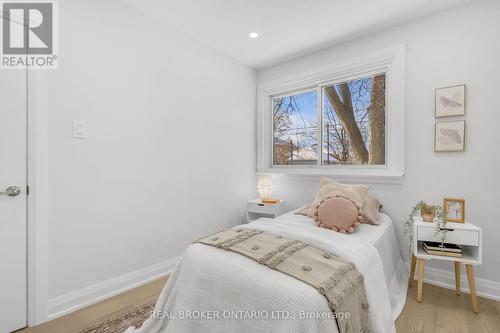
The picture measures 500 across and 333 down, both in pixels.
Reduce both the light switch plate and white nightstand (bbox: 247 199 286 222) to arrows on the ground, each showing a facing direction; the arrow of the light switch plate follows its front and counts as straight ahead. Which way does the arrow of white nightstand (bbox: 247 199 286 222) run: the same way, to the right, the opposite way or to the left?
to the right

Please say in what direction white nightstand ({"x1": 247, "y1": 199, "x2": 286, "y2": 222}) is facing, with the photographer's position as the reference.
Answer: facing the viewer and to the left of the viewer

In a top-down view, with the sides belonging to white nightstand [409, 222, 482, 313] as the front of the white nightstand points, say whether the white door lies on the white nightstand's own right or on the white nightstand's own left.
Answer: on the white nightstand's own right

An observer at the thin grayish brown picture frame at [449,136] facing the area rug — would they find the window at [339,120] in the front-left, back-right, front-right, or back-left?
front-right

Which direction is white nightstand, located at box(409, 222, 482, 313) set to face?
toward the camera

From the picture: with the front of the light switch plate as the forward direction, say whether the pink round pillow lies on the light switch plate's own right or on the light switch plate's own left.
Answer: on the light switch plate's own left

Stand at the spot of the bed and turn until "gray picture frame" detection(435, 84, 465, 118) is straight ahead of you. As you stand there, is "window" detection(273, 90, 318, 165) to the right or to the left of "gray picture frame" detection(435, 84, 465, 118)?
left

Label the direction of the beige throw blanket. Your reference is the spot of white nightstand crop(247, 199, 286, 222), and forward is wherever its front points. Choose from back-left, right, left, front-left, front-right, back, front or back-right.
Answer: front-left

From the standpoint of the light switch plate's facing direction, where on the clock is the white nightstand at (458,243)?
The white nightstand is roughly at 10 o'clock from the light switch plate.

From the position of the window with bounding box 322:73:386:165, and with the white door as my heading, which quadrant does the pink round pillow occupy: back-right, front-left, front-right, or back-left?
front-left
